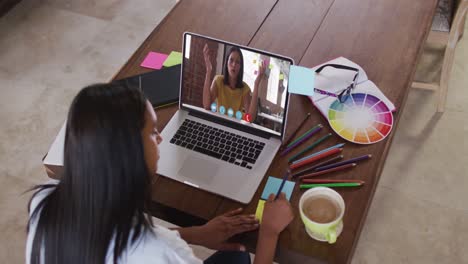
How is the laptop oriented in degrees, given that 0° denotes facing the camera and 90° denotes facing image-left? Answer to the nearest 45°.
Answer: approximately 45°

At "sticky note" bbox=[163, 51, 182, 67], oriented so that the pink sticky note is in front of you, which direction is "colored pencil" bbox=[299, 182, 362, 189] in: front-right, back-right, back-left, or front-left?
back-left
